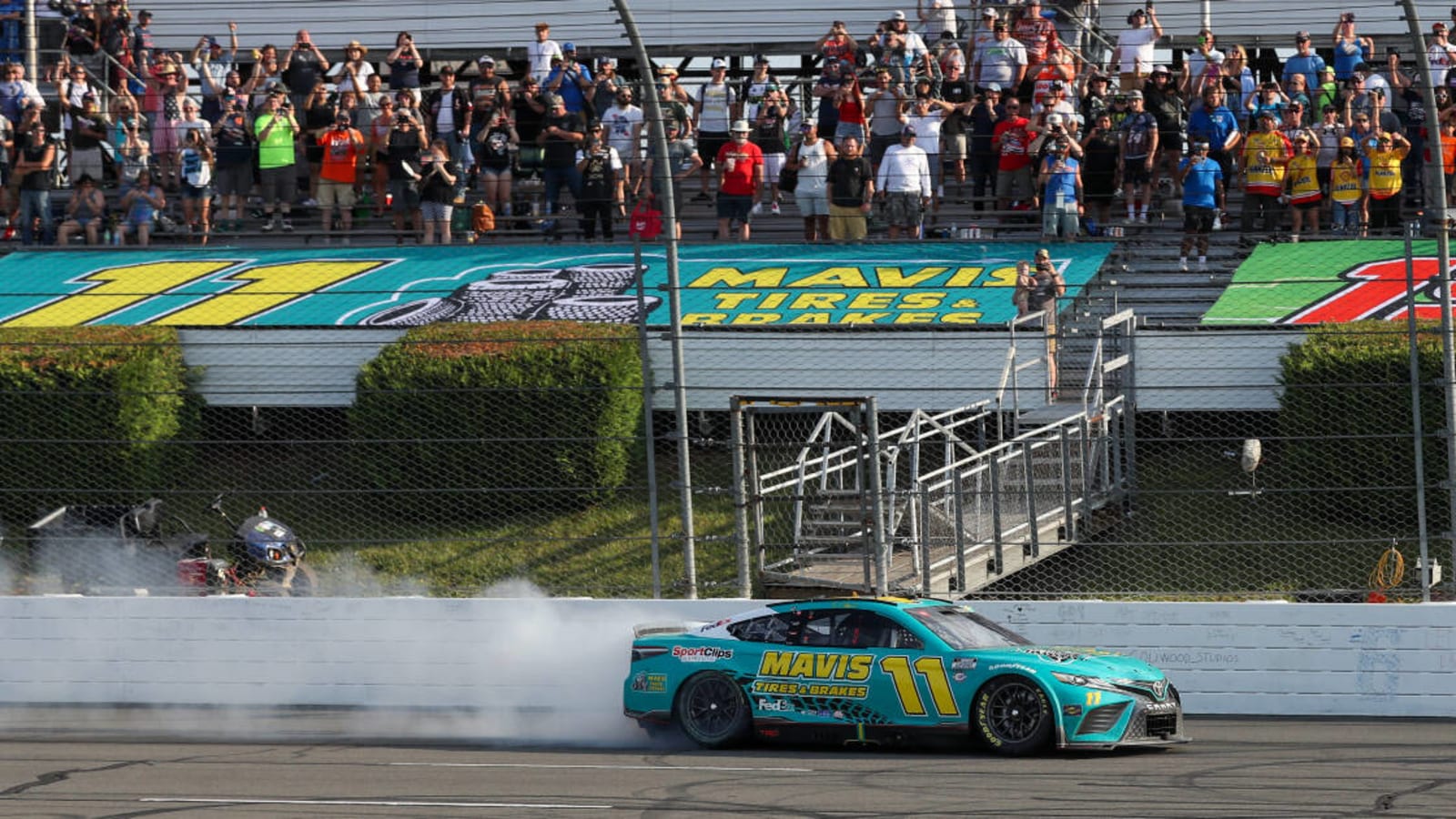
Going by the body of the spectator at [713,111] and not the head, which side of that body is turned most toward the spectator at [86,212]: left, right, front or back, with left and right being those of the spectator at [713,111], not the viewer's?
right

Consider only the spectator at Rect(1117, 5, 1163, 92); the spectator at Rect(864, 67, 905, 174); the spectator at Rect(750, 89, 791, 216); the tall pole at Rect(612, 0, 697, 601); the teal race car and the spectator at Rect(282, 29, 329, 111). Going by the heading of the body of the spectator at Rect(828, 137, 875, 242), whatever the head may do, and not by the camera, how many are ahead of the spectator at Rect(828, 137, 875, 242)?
2

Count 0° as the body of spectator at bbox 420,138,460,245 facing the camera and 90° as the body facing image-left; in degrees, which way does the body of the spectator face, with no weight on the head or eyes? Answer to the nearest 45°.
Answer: approximately 0°

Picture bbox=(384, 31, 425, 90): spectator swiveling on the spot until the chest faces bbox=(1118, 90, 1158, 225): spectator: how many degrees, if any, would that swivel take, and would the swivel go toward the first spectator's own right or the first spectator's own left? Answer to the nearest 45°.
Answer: approximately 45° to the first spectator's own left

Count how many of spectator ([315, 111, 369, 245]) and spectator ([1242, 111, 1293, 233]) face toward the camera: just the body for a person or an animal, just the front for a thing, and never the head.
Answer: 2

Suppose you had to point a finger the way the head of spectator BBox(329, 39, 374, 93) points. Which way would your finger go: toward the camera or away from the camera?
toward the camera

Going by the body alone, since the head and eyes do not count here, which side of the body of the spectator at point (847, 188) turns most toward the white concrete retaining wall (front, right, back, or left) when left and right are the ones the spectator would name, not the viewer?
front

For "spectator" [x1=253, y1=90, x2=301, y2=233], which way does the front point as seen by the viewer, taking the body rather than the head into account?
toward the camera

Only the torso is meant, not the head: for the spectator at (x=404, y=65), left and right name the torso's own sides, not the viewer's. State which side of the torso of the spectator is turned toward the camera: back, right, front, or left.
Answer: front

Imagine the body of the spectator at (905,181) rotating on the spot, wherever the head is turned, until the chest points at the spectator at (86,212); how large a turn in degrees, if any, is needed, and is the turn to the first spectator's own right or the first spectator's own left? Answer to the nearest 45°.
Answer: approximately 90° to the first spectator's own right

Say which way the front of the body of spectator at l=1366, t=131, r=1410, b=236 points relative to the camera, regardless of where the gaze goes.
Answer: toward the camera

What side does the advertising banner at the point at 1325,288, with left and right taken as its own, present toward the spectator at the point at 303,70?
right

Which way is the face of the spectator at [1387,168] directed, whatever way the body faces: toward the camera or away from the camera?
toward the camera

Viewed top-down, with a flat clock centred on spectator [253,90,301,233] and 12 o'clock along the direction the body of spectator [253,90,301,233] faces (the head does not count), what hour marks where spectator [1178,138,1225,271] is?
spectator [1178,138,1225,271] is roughly at 10 o'clock from spectator [253,90,301,233].

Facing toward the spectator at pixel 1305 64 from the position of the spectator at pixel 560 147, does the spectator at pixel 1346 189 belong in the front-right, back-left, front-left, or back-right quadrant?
front-right

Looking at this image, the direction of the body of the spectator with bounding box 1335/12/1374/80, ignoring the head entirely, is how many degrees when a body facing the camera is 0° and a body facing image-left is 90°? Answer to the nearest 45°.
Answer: approximately 0°

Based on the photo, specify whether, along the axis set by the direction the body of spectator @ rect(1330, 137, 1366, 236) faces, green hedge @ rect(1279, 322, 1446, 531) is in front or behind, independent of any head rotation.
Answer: in front

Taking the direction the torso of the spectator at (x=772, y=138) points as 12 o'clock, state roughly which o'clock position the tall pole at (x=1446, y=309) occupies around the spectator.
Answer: The tall pole is roughly at 11 o'clock from the spectator.

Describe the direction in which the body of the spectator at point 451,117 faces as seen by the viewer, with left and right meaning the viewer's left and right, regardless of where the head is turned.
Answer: facing the viewer
